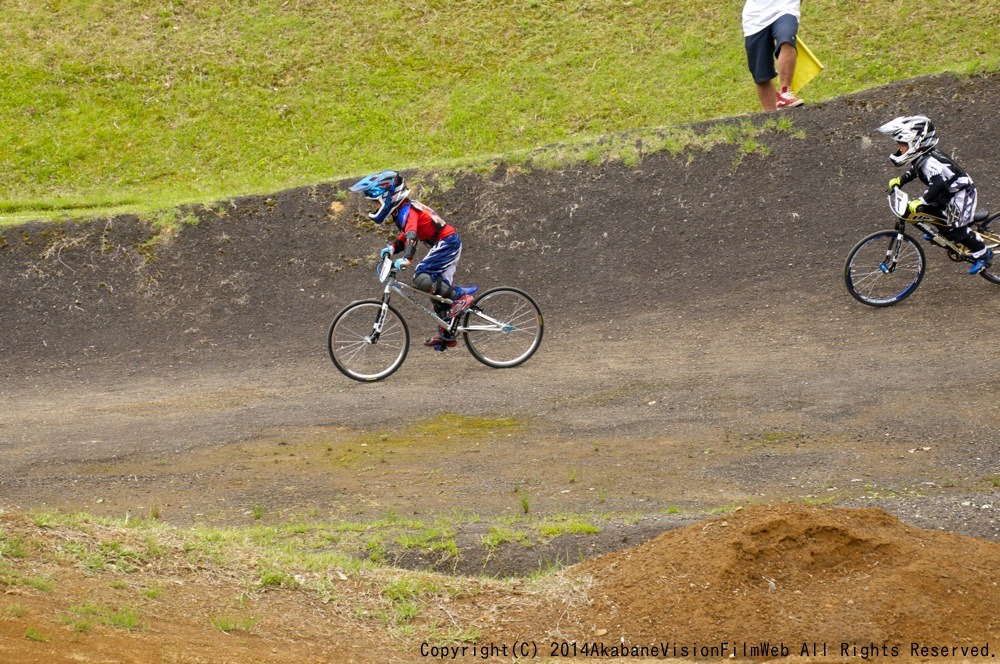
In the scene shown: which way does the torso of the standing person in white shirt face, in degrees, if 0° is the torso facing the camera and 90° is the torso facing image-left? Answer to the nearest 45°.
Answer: approximately 315°

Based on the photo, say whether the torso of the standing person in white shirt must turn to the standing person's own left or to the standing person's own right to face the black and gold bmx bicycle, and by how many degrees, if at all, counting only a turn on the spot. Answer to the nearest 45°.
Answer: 0° — they already face it
